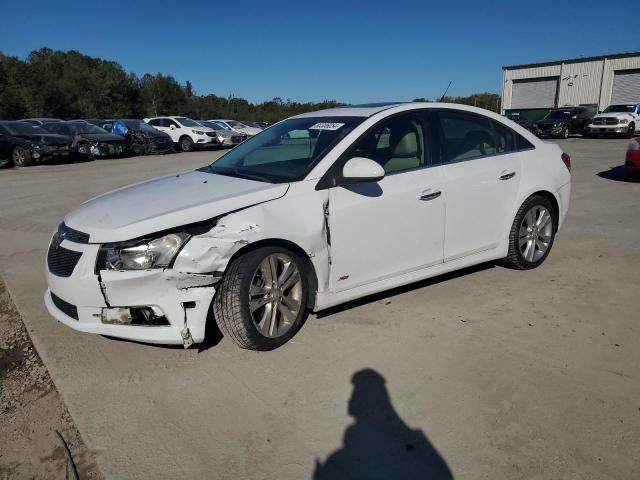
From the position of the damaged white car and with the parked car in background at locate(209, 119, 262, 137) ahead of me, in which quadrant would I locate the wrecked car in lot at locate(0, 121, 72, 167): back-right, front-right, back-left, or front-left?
front-left

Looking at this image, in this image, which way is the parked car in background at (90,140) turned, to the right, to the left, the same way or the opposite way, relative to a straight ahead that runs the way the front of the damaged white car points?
to the left

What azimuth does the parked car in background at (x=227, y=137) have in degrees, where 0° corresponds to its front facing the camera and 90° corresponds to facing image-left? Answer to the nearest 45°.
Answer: approximately 315°

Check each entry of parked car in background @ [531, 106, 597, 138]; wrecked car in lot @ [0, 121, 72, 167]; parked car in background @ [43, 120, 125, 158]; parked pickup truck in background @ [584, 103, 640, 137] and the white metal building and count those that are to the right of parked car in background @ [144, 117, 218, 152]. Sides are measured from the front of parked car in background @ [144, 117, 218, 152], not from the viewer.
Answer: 2

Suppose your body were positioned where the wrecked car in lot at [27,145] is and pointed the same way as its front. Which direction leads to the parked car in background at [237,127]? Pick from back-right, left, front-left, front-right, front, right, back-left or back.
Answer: left

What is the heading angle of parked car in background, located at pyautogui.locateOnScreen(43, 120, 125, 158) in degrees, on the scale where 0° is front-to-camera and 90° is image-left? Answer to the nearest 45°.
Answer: approximately 315°

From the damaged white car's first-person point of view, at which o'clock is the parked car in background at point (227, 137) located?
The parked car in background is roughly at 4 o'clock from the damaged white car.

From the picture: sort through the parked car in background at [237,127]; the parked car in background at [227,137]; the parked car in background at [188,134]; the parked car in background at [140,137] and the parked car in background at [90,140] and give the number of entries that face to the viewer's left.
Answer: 0

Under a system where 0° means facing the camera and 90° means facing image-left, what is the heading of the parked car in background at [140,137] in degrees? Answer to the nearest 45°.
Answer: approximately 315°

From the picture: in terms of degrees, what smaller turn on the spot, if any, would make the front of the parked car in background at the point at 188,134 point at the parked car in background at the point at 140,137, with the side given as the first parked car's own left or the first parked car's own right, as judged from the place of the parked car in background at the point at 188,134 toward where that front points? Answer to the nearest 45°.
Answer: approximately 90° to the first parked car's own right

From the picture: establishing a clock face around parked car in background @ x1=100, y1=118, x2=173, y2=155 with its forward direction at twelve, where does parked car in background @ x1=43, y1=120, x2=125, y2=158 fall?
parked car in background @ x1=43, y1=120, x2=125, y2=158 is roughly at 3 o'clock from parked car in background @ x1=100, y1=118, x2=173, y2=155.

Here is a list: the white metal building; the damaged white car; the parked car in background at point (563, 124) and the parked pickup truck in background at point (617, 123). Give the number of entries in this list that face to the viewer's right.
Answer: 0

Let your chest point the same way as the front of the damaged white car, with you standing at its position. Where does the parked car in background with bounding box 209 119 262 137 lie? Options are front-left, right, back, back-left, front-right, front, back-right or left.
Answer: back-right

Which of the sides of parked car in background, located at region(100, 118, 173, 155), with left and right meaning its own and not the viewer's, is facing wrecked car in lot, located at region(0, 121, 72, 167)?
right

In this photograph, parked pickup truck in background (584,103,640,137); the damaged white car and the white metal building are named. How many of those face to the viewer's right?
0

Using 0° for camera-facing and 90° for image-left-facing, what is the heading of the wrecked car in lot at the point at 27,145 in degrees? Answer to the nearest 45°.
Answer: approximately 315°

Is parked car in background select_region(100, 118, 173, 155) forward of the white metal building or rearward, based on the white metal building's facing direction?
forward

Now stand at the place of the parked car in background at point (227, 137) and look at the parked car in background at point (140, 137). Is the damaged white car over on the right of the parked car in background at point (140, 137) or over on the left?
left
